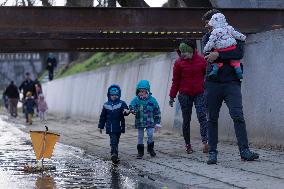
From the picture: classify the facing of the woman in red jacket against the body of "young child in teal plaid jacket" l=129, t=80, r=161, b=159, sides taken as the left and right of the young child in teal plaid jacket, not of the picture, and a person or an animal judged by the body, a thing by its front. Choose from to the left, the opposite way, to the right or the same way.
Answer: the same way

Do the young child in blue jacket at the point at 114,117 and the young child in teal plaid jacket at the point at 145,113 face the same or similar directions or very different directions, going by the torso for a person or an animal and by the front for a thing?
same or similar directions

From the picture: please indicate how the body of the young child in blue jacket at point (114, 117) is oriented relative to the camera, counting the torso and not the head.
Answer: toward the camera

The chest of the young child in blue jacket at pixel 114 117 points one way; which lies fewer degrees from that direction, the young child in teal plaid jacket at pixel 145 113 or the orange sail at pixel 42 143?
the orange sail

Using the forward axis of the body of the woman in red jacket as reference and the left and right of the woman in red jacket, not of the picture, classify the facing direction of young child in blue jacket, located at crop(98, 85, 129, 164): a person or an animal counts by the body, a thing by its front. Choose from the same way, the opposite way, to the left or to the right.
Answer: the same way

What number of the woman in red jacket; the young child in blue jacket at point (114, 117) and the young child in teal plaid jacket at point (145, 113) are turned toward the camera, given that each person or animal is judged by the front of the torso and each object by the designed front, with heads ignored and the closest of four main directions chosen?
3

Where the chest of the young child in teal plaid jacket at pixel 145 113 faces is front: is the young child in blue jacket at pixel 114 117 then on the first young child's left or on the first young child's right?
on the first young child's right

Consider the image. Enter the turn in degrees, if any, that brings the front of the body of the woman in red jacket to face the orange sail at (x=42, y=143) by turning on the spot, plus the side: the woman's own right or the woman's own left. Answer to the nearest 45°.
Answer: approximately 45° to the woman's own right

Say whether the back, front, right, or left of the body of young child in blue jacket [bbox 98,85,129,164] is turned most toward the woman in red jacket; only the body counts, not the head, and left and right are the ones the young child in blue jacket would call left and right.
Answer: left

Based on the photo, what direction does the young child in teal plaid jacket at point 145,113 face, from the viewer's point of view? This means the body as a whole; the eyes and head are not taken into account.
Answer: toward the camera

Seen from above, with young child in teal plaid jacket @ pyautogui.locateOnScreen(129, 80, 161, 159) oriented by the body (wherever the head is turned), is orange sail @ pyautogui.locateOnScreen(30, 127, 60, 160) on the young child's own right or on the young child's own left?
on the young child's own right

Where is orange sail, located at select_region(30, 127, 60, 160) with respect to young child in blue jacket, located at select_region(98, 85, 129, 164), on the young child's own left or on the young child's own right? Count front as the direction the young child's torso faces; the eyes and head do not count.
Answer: on the young child's own right

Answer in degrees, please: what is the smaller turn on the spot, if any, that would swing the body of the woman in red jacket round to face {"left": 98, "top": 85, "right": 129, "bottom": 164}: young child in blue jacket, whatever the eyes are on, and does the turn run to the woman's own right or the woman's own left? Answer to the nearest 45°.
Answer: approximately 90° to the woman's own right
